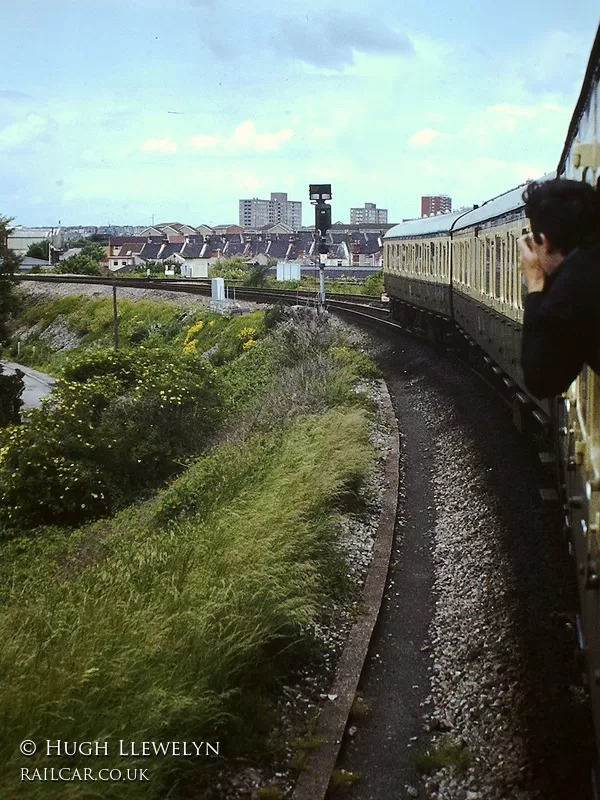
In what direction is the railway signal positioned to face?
toward the camera

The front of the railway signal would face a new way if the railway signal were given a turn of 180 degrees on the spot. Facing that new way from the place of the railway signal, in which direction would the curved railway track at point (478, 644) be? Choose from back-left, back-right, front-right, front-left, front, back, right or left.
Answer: back

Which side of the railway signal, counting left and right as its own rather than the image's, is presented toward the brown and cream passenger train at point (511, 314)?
front

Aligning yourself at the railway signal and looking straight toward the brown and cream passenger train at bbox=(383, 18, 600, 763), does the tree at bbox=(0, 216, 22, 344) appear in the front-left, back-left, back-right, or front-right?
back-right

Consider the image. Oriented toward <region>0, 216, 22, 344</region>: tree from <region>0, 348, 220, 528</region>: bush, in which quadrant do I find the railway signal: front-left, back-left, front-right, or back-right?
front-right

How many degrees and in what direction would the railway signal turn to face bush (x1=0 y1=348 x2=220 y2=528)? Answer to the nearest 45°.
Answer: approximately 45° to its right

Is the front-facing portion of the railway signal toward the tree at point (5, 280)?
no

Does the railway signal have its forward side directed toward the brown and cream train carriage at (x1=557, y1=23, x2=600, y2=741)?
yes
